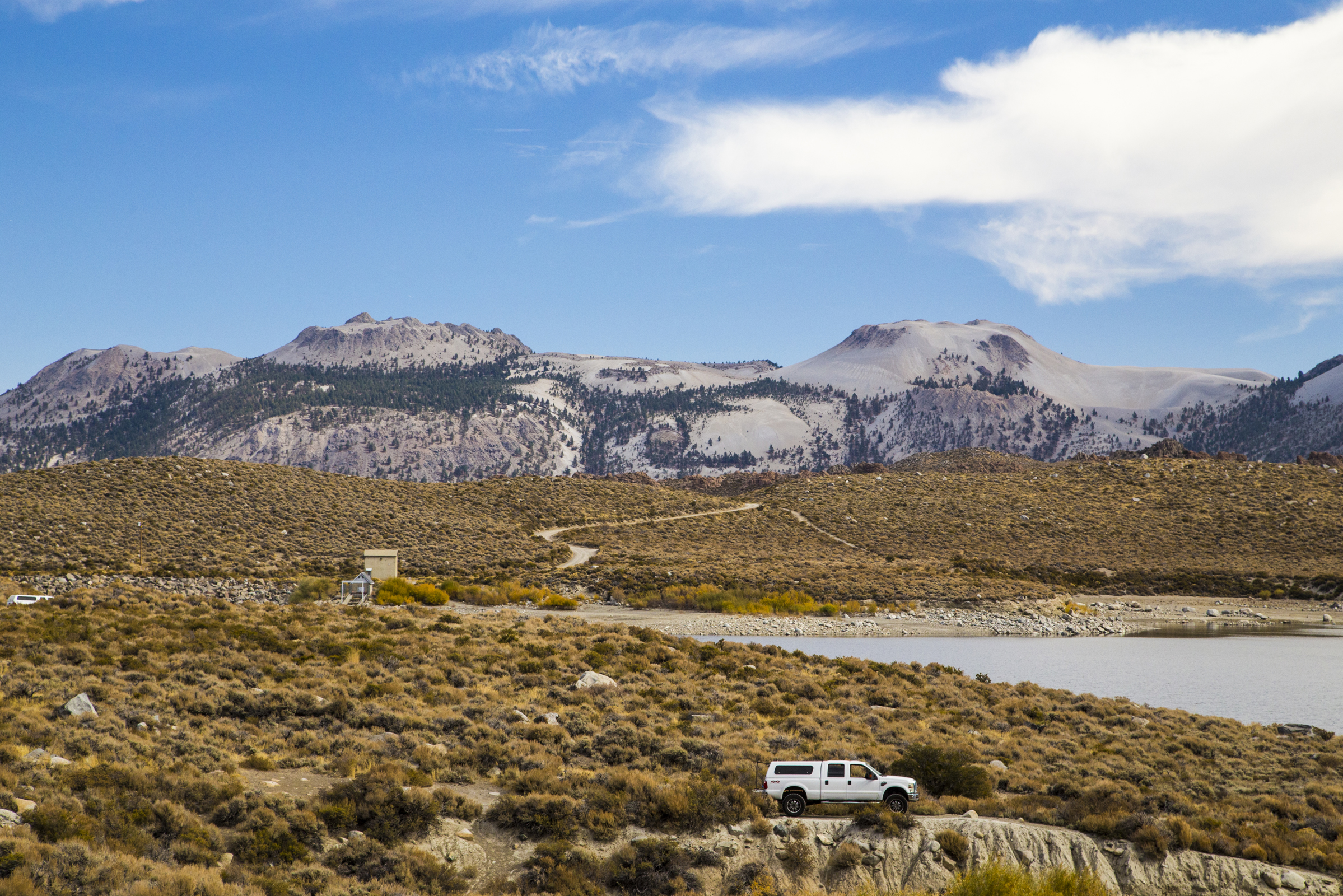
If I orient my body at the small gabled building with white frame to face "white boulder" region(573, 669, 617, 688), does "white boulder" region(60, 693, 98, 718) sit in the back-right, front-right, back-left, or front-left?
front-right

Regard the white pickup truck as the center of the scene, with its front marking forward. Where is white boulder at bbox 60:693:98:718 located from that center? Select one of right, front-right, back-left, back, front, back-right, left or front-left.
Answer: back

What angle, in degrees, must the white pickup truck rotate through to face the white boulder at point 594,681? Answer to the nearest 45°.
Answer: approximately 135° to its left

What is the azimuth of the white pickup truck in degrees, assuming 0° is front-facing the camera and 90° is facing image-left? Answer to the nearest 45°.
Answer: approximately 270°

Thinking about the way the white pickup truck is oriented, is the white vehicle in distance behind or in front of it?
behind

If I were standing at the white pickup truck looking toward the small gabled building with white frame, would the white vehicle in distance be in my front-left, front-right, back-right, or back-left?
front-left
